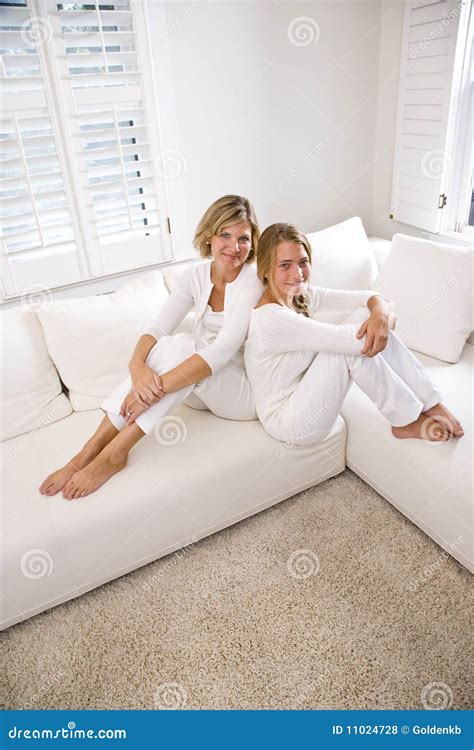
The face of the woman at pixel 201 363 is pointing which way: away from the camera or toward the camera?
toward the camera

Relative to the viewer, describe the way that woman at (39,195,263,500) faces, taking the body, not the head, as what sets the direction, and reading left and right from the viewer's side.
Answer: facing the viewer and to the left of the viewer

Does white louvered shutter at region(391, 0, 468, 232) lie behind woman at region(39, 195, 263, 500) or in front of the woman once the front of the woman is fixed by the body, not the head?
behind

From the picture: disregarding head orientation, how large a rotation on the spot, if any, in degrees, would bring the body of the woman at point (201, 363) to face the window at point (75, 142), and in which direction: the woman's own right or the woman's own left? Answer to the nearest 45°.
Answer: approximately 135° to the woman's own right
